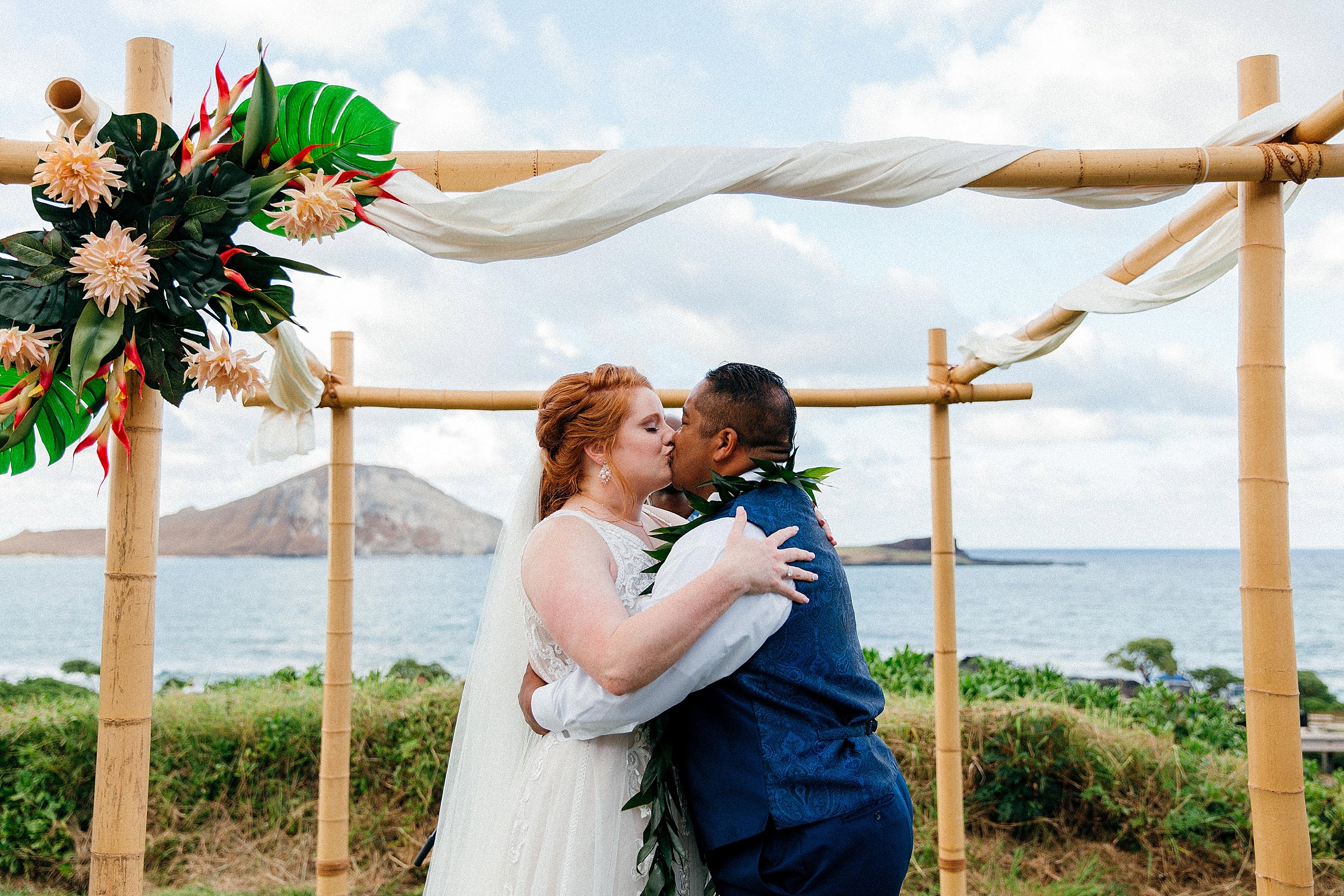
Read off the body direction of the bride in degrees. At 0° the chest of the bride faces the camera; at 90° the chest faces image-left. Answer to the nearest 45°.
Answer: approximately 270°

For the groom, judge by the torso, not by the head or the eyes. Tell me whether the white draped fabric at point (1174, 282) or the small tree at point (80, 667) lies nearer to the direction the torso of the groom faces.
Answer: the small tree

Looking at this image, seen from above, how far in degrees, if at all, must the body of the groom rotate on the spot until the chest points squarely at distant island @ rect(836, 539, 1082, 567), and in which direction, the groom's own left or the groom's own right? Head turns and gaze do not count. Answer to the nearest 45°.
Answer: approximately 90° to the groom's own right

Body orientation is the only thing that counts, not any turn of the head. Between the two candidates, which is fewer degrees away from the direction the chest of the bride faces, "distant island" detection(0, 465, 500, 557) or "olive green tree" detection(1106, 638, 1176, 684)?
the olive green tree

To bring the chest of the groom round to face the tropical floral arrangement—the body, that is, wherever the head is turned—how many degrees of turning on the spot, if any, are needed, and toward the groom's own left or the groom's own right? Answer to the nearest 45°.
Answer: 0° — they already face it

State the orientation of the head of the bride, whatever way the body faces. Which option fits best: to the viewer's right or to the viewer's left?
to the viewer's right

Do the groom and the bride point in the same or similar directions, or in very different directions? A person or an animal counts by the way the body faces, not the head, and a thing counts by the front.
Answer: very different directions

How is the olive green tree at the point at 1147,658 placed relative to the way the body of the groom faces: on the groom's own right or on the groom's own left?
on the groom's own right

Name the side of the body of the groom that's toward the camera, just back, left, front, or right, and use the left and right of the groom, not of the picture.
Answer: left

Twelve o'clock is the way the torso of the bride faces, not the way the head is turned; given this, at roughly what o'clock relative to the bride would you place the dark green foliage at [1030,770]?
The dark green foliage is roughly at 10 o'clock from the bride.

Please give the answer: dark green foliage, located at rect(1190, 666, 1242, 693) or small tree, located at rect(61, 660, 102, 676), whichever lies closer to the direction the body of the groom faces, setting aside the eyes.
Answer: the small tree

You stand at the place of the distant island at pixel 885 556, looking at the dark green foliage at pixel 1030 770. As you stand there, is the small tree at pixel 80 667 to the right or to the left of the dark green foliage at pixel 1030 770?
right
